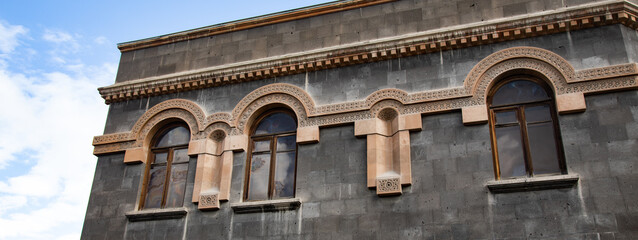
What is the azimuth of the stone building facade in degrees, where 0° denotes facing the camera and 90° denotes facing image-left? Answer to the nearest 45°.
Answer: approximately 45°
